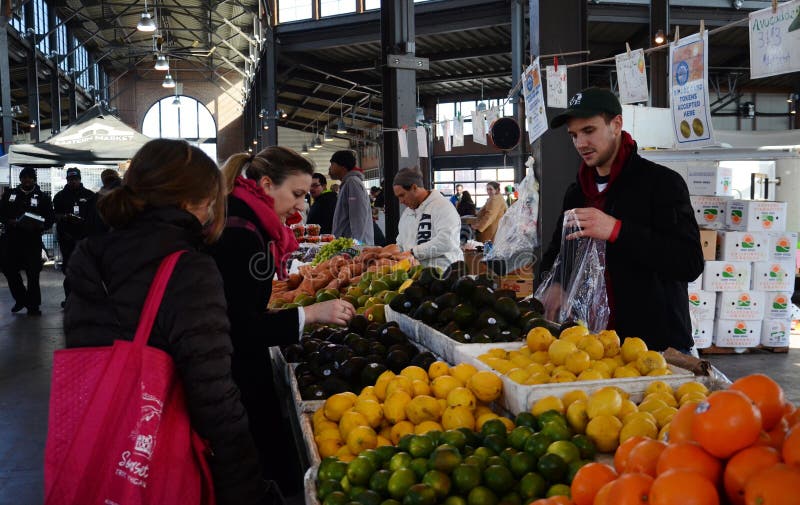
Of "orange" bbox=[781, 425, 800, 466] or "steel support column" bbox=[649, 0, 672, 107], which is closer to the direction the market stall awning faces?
the orange

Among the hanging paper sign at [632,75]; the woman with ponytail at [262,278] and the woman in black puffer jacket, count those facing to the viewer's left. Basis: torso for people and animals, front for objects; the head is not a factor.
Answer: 0

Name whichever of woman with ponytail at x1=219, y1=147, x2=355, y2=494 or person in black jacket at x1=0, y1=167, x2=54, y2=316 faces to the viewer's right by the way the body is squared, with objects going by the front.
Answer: the woman with ponytail

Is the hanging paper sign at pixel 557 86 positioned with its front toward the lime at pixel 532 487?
yes

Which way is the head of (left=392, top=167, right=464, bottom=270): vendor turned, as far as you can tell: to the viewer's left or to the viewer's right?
to the viewer's left

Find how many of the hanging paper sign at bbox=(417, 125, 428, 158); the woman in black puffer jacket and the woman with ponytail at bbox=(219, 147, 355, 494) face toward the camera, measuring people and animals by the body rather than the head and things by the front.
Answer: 1

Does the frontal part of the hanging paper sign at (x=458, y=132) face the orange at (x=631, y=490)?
yes

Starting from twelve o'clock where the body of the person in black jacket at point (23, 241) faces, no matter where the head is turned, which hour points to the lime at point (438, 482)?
The lime is roughly at 12 o'clock from the person in black jacket.

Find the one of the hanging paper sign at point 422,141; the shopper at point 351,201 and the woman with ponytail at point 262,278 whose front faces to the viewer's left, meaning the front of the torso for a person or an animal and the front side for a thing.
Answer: the shopper

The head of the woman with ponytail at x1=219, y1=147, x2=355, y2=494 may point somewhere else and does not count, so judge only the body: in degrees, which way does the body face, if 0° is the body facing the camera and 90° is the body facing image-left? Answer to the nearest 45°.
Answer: approximately 270°

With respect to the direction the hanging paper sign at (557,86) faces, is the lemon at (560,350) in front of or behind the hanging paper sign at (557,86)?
in front

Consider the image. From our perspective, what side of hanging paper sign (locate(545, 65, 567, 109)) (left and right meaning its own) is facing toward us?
front

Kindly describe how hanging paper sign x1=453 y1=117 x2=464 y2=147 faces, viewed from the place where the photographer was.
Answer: facing the viewer

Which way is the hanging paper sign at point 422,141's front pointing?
toward the camera
